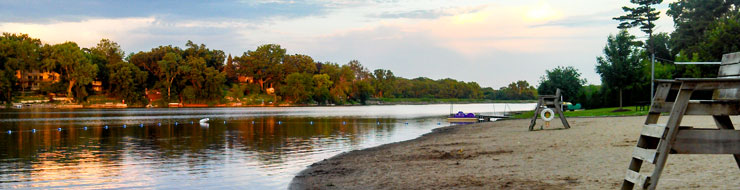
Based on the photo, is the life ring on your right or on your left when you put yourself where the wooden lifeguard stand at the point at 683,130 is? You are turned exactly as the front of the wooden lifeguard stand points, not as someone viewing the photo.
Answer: on your right

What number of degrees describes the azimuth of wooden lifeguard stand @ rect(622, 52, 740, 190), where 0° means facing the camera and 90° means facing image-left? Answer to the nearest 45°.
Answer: approximately 45°
